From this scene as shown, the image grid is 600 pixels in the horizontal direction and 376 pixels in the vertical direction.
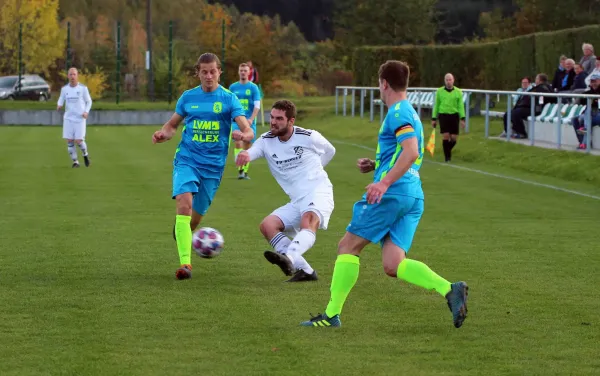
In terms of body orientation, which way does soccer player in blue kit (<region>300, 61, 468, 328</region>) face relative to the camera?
to the viewer's left

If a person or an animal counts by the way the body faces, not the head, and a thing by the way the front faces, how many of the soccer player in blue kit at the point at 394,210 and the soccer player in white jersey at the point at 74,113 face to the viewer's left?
1

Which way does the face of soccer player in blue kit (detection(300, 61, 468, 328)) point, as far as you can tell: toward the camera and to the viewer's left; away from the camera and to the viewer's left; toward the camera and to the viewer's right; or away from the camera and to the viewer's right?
away from the camera and to the viewer's left

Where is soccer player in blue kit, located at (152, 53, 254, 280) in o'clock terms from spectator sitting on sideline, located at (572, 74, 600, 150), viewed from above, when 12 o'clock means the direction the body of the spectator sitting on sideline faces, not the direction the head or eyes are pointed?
The soccer player in blue kit is roughly at 11 o'clock from the spectator sitting on sideline.

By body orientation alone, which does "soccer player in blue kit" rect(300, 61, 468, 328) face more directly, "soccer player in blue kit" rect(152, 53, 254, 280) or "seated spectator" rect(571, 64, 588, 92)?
the soccer player in blue kit

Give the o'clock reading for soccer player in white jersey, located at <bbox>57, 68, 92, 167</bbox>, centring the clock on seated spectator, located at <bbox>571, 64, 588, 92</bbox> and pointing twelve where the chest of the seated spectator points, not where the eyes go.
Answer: The soccer player in white jersey is roughly at 1 o'clock from the seated spectator.

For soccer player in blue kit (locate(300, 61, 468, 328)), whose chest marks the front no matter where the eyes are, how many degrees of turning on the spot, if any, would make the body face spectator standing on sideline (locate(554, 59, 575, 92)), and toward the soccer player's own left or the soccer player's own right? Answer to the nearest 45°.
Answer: approximately 90° to the soccer player's own right

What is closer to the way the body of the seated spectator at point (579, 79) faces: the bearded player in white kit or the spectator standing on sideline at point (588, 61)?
the bearded player in white kit
